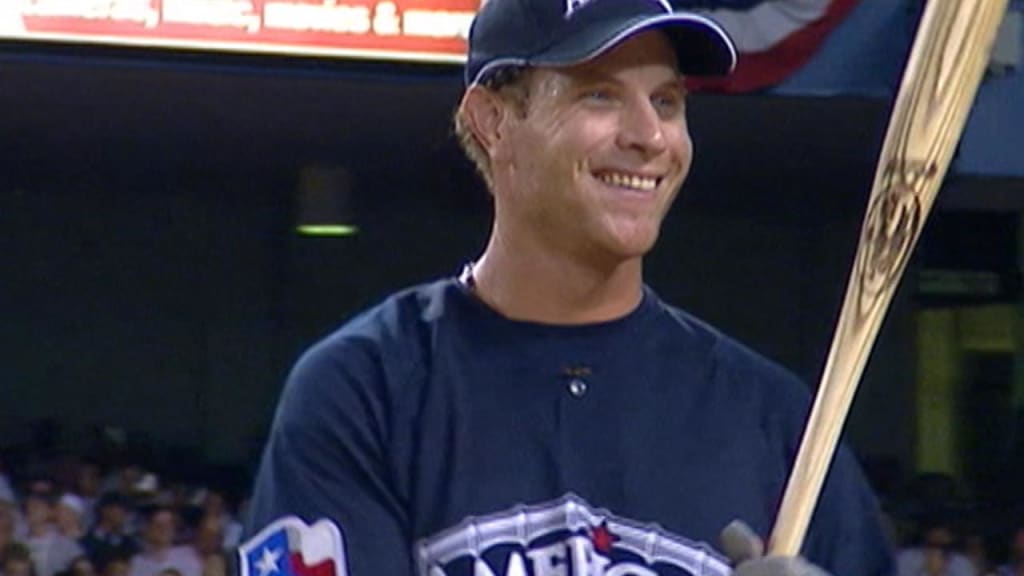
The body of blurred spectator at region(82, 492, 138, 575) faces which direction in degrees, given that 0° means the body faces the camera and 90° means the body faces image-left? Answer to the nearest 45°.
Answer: approximately 0°

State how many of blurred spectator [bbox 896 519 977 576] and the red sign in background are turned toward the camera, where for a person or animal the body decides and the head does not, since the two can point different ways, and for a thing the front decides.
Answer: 2

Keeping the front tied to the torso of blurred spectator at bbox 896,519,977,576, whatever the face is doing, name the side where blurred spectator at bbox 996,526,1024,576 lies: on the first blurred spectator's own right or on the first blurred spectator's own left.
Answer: on the first blurred spectator's own left

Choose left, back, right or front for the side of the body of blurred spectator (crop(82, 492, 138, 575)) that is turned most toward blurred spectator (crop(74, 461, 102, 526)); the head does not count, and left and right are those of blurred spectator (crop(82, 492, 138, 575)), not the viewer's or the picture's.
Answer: back

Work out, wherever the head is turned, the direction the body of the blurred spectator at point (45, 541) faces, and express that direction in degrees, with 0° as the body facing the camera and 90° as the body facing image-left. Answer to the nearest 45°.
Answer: approximately 0°
